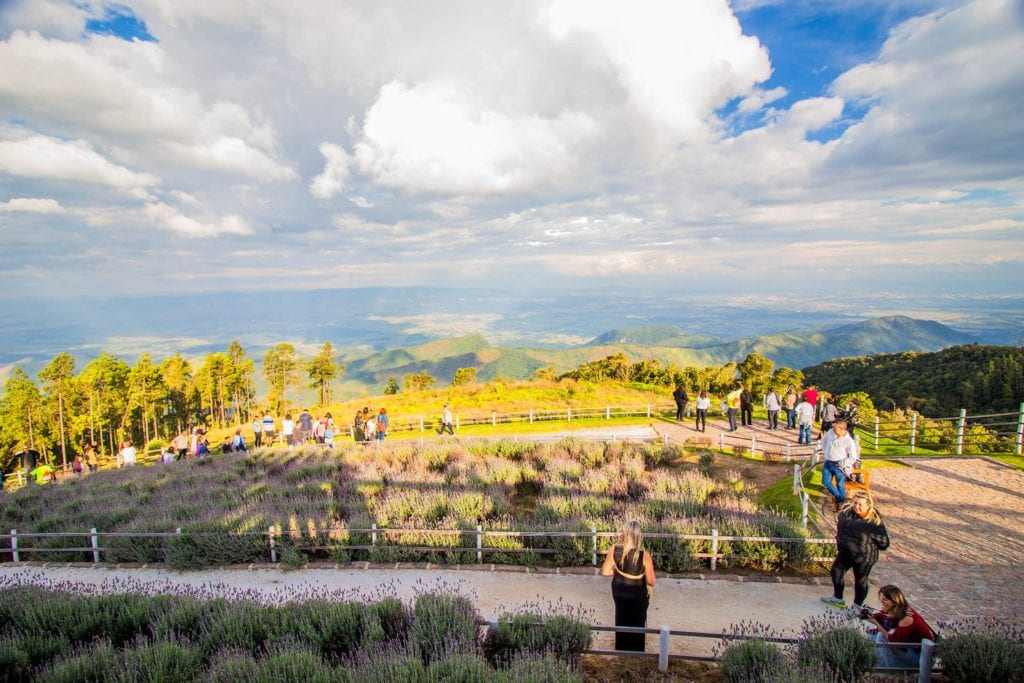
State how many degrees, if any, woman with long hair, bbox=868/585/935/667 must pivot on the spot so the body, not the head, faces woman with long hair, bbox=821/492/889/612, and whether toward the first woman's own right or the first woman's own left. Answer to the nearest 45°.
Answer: approximately 90° to the first woman's own right

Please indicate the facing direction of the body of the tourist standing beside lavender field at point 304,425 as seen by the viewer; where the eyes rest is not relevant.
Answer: away from the camera

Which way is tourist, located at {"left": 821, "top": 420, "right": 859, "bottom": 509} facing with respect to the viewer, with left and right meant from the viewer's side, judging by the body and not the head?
facing the viewer

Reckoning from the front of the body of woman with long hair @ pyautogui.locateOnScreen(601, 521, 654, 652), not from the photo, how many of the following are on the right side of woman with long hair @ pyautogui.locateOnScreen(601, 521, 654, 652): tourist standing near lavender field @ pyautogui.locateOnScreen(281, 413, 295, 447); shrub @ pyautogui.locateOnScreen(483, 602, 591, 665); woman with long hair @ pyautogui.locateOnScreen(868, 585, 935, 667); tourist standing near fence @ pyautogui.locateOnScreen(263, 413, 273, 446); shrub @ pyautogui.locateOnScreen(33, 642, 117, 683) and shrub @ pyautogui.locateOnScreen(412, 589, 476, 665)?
1

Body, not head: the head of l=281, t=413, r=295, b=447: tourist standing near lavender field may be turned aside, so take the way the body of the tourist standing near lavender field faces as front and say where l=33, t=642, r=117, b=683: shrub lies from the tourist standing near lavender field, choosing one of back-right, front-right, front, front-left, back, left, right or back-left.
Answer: back

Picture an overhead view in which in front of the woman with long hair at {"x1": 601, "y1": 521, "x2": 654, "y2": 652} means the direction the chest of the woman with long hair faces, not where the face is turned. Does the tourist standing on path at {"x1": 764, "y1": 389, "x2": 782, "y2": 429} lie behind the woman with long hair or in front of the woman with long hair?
in front

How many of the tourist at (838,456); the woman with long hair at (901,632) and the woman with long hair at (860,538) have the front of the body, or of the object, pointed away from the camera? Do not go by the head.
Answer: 0

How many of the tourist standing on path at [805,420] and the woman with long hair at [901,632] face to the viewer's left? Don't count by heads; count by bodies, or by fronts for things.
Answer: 1

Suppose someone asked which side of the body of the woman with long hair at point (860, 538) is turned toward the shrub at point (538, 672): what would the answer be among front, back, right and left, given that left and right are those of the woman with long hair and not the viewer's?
front

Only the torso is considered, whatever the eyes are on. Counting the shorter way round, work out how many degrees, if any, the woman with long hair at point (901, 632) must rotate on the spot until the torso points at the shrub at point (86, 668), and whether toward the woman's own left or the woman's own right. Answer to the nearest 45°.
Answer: approximately 45° to the woman's own left

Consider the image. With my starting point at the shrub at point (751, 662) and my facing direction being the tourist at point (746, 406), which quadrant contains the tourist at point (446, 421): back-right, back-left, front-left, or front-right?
front-left

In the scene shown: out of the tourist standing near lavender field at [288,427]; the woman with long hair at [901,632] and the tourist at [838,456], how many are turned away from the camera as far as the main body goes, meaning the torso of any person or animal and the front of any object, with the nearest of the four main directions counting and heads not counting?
1

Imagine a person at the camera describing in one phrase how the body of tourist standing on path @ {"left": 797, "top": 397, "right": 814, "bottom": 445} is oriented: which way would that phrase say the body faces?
away from the camera

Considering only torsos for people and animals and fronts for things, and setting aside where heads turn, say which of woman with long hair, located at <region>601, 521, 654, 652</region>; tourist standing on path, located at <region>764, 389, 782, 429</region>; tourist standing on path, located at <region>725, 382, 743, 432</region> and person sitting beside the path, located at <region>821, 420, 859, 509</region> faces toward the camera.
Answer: person sitting beside the path, located at <region>821, 420, 859, 509</region>

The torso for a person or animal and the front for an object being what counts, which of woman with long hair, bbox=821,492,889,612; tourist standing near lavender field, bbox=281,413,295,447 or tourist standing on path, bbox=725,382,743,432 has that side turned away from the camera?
tourist standing near lavender field, bbox=281,413,295,447

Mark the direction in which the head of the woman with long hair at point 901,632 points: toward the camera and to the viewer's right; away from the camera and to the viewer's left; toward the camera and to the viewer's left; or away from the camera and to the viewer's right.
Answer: toward the camera and to the viewer's left

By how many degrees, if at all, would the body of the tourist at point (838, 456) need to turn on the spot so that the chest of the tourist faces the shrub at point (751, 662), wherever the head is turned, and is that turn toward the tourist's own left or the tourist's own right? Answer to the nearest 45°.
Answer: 0° — they already face it

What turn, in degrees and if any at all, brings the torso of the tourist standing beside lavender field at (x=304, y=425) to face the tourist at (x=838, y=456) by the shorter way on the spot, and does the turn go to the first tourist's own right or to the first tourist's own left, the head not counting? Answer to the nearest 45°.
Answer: approximately 135° to the first tourist's own right

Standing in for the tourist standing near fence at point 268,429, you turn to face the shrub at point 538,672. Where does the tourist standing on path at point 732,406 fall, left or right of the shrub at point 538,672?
left
